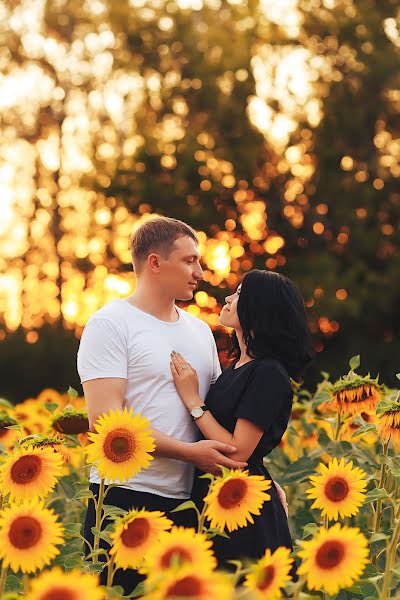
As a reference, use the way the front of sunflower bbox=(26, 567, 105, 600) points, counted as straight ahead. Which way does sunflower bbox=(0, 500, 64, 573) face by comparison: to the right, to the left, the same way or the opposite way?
the same way

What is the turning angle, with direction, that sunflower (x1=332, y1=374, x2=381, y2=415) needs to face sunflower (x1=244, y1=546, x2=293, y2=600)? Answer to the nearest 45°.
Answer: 0° — it already faces it

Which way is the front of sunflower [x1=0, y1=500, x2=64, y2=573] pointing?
toward the camera

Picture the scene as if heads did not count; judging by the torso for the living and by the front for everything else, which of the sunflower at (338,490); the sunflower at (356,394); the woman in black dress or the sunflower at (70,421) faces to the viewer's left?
the woman in black dress

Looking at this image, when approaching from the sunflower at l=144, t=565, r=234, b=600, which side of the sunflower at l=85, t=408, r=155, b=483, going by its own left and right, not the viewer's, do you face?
front

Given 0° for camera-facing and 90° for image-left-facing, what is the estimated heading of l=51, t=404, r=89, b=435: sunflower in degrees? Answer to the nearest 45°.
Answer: approximately 0°

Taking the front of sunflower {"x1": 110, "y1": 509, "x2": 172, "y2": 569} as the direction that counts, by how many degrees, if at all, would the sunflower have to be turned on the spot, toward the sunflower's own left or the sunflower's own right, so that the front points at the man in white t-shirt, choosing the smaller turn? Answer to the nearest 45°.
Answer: approximately 135° to the sunflower's own right

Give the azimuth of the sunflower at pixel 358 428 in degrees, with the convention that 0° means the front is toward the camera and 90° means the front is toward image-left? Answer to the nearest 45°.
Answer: approximately 0°

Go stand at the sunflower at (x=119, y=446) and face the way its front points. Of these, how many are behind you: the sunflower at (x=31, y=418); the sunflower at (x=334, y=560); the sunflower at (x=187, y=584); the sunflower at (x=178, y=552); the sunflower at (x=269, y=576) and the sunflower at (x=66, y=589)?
1

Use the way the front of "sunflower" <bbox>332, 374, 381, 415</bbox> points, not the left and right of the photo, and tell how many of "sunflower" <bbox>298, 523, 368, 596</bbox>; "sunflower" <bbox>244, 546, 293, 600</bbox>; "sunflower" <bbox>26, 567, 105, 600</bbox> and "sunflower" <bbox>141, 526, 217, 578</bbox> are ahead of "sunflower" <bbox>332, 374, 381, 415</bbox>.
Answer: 4

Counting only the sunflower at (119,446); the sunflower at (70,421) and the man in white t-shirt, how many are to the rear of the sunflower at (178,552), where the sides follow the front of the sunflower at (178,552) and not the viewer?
3

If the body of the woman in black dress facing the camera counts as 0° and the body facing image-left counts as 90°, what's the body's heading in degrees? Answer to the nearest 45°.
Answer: approximately 90°

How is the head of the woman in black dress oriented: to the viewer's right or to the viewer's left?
to the viewer's left

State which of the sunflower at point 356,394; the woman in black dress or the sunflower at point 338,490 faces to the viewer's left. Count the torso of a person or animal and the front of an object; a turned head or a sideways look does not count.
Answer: the woman in black dress
